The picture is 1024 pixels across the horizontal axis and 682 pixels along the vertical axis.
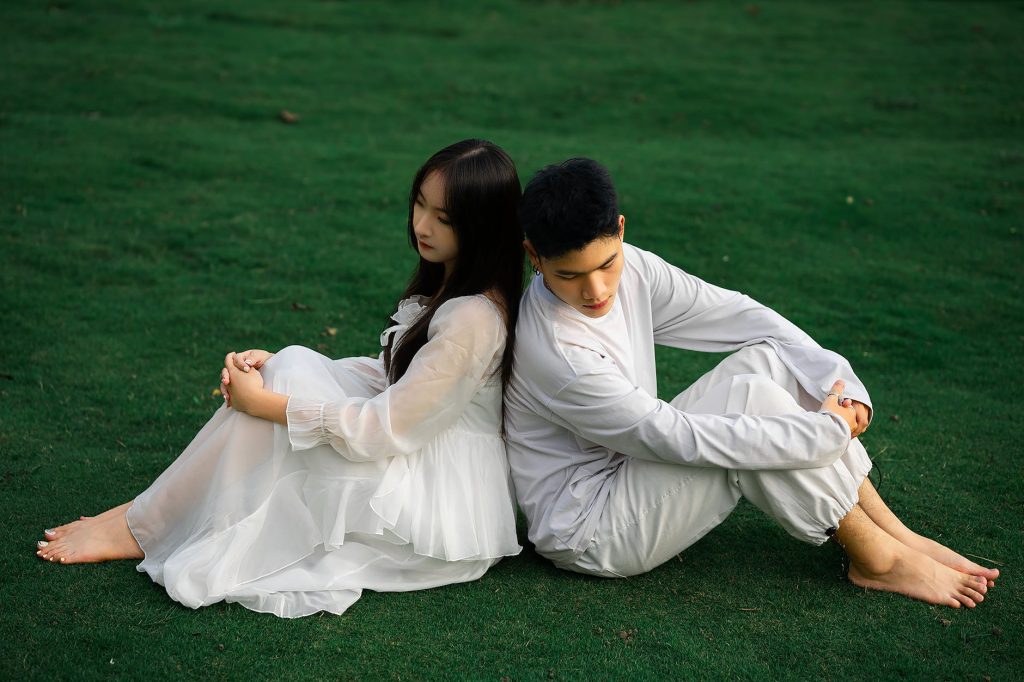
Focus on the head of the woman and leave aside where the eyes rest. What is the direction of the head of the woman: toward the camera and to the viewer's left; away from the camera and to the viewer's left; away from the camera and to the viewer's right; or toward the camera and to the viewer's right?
toward the camera and to the viewer's left

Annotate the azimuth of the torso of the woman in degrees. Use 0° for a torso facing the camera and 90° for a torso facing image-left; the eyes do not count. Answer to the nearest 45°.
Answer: approximately 90°

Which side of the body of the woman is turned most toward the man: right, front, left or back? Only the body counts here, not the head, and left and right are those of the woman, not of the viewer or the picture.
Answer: back
